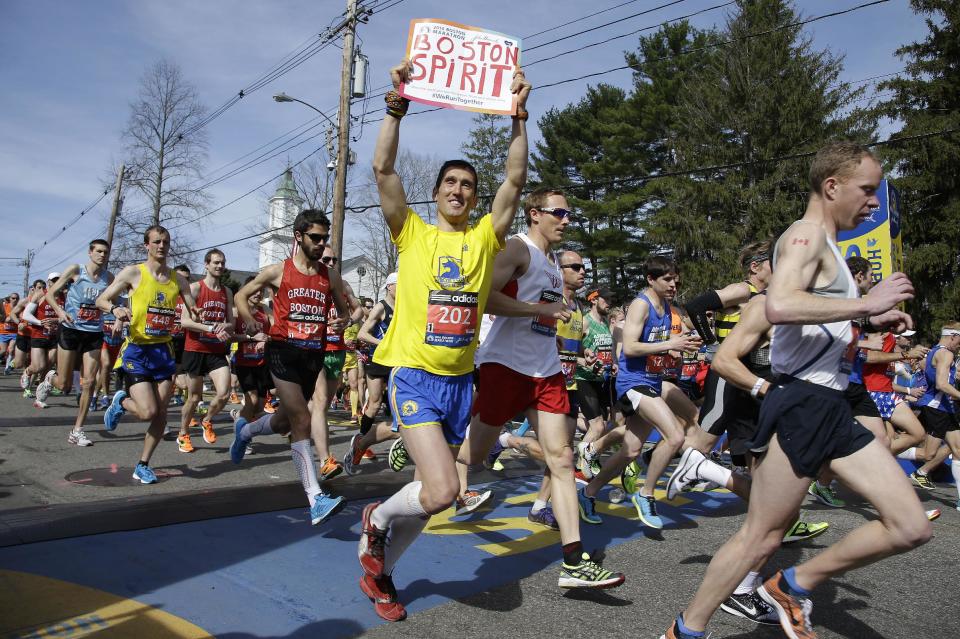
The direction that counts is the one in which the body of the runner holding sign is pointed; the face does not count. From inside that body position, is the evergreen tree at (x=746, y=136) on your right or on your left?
on your left

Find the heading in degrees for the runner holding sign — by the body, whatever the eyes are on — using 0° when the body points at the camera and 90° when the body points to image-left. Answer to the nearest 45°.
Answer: approximately 315°

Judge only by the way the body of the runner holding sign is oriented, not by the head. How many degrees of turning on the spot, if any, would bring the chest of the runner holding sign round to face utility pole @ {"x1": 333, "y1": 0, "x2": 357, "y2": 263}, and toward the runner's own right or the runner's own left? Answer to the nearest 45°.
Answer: approximately 135° to the runner's own left

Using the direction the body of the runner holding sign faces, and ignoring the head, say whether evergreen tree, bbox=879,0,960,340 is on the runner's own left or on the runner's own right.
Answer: on the runner's own left

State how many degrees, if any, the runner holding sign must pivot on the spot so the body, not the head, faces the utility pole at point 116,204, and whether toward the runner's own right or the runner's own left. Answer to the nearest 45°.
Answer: approximately 180°
